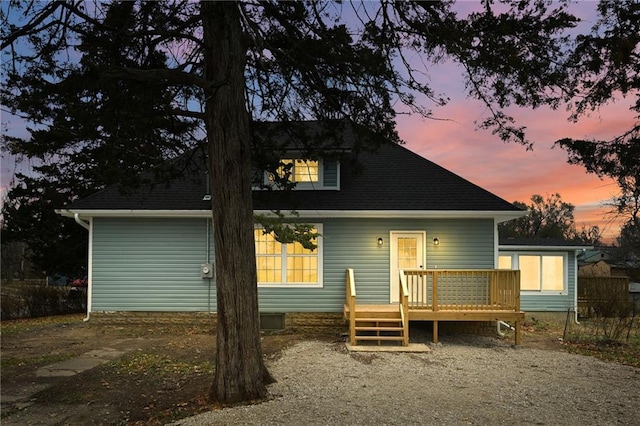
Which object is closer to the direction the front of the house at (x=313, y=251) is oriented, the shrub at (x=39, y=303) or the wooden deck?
the wooden deck

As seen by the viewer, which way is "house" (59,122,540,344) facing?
toward the camera

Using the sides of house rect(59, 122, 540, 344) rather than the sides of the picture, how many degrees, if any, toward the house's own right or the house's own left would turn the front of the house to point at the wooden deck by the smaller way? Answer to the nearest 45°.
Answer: approximately 45° to the house's own left
